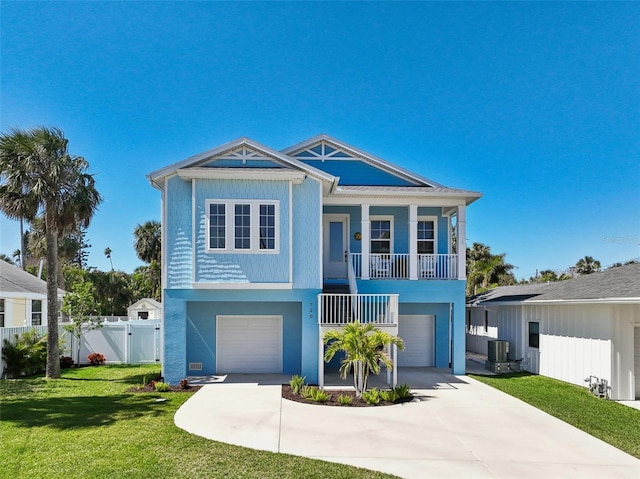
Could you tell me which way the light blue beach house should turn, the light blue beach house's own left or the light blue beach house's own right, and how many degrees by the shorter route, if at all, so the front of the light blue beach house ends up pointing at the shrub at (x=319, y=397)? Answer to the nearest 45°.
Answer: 0° — it already faces it

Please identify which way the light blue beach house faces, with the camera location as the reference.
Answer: facing the viewer

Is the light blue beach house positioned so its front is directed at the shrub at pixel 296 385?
yes

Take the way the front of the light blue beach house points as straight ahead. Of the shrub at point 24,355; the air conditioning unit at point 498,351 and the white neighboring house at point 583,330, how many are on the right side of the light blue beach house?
1

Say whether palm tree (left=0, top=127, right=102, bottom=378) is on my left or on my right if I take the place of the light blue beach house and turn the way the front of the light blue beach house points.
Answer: on my right

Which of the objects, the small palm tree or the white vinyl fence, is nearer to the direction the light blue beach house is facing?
the small palm tree

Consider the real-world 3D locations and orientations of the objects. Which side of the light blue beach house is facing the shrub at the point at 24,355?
right

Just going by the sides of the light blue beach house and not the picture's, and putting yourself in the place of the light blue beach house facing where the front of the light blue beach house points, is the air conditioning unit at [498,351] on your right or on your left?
on your left

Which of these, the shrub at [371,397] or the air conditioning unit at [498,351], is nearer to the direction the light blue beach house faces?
the shrub

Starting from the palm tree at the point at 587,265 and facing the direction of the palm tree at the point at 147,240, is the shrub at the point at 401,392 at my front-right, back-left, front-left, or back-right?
front-left

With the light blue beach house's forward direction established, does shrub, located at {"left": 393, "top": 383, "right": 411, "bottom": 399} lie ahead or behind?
ahead

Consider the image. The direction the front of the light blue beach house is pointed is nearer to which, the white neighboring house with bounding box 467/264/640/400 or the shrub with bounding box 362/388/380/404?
the shrub
